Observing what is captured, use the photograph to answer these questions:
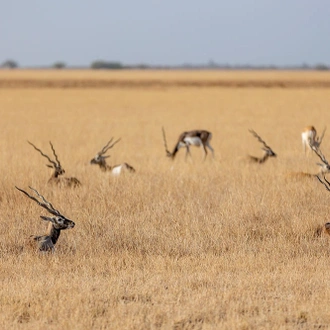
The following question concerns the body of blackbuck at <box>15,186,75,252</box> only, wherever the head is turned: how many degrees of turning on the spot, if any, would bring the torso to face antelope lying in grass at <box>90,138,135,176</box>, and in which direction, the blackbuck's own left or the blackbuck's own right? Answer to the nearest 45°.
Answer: approximately 90° to the blackbuck's own left

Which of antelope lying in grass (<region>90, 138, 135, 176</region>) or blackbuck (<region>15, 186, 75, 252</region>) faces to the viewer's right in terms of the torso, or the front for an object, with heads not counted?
the blackbuck

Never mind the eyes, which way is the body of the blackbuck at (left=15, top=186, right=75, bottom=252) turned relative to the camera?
to the viewer's right

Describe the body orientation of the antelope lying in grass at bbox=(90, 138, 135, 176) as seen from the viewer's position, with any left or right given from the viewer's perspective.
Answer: facing to the left of the viewer

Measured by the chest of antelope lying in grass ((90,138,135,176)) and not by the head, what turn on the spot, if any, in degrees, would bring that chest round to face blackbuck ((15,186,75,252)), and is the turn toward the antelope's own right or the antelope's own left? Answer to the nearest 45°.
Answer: approximately 90° to the antelope's own left

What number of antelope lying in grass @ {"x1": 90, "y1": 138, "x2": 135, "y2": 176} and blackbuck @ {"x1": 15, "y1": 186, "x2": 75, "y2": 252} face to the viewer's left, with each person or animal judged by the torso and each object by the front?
1

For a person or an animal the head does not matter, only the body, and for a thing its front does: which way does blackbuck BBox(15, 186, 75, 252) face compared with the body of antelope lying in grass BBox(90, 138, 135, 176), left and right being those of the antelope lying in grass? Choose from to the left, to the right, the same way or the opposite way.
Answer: the opposite way
